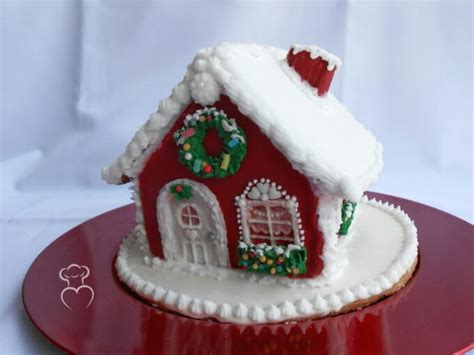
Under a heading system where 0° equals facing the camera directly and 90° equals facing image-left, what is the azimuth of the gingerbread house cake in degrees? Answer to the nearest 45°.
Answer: approximately 45°
